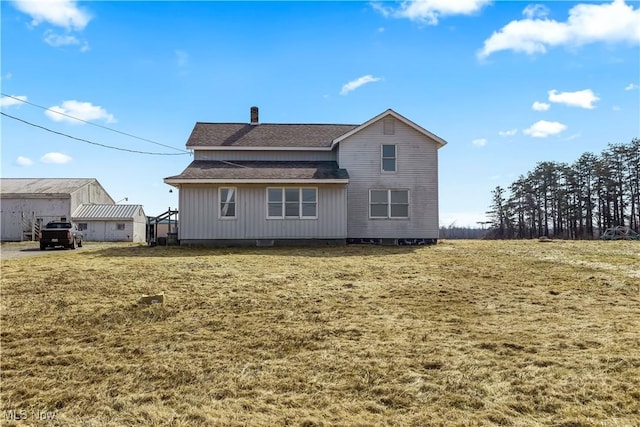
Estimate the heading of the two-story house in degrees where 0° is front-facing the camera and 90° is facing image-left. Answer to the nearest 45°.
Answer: approximately 0°

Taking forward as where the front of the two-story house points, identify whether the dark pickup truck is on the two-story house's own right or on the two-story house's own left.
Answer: on the two-story house's own right

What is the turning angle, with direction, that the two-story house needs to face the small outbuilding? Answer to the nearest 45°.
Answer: approximately 135° to its right

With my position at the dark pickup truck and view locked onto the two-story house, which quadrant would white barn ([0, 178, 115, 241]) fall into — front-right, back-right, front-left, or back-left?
back-left

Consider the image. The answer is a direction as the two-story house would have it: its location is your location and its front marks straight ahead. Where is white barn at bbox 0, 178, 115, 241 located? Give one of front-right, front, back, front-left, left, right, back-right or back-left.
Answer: back-right
